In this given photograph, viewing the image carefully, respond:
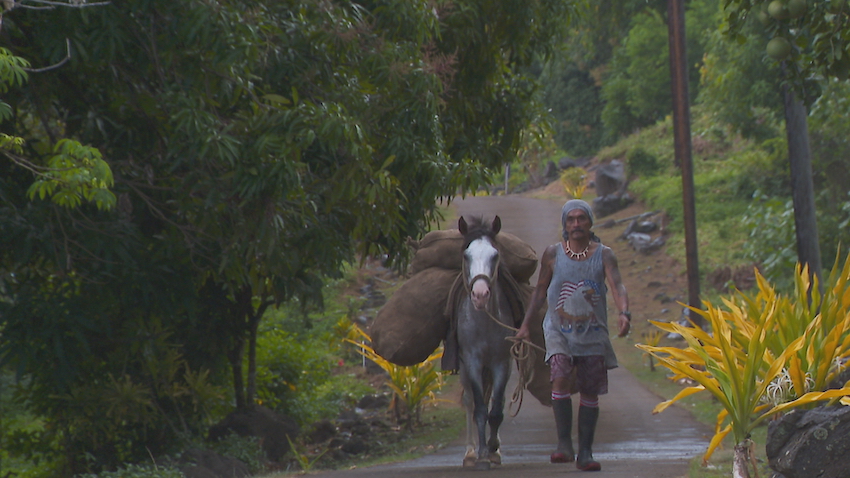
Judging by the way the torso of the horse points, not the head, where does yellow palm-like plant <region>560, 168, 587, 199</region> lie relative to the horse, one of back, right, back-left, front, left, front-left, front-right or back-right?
back

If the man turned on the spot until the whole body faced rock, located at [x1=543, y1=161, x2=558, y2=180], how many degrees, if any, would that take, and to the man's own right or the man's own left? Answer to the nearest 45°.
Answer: approximately 180°

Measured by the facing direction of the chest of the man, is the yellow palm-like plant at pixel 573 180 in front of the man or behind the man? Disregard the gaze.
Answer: behind

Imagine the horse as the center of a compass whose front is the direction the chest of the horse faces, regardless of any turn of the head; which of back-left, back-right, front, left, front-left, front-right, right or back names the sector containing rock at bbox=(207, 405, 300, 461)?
back-right

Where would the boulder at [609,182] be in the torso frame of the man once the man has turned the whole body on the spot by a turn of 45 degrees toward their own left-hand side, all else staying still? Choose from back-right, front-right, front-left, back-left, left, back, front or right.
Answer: back-left

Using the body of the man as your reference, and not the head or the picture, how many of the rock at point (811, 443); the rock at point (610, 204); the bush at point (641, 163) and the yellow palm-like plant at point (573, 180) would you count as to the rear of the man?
3

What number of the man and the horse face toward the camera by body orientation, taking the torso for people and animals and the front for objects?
2

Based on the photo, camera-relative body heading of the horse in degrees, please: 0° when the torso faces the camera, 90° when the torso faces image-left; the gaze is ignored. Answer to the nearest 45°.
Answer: approximately 0°

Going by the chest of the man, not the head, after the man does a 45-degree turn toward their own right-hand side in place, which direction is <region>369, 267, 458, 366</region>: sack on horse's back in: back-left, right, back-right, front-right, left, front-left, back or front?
right

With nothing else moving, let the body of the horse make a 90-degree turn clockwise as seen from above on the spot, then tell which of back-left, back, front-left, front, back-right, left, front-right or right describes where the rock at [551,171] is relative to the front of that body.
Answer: right
